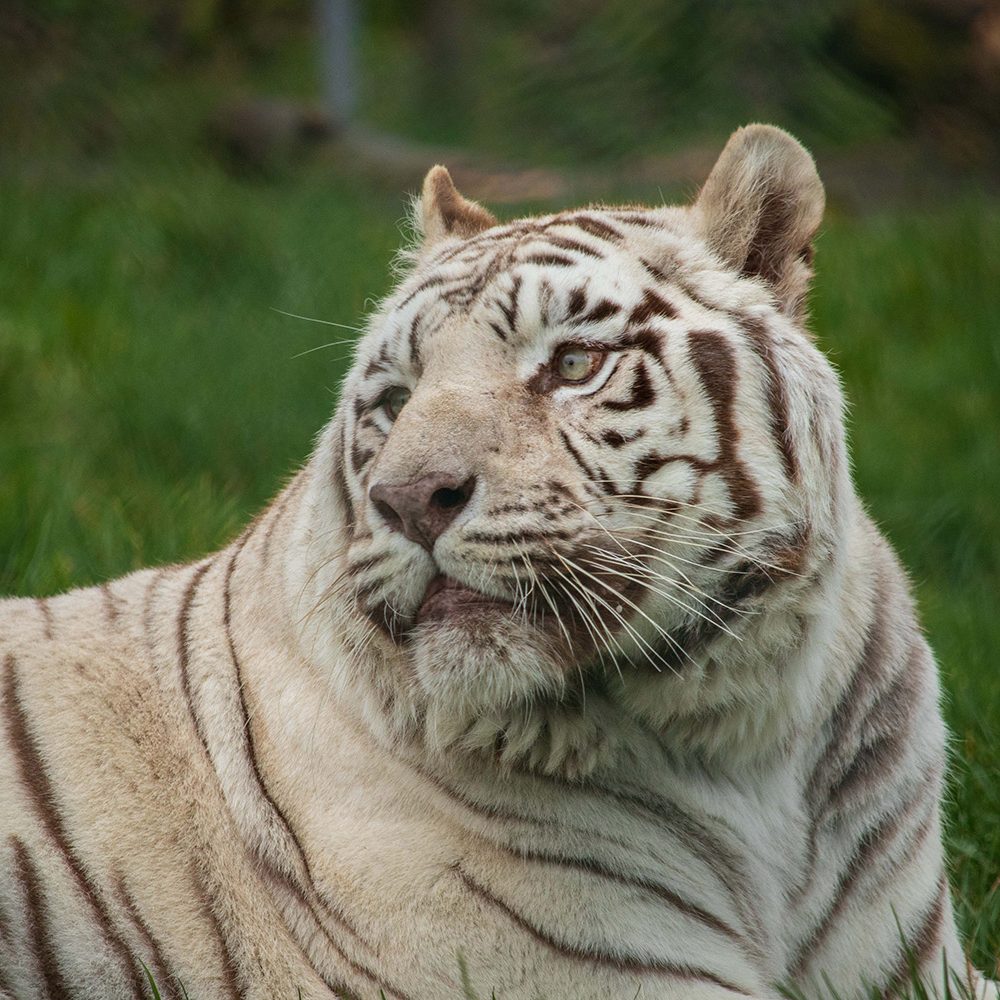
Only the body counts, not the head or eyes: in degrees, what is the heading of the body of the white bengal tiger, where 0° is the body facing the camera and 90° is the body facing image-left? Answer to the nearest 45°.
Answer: approximately 315°

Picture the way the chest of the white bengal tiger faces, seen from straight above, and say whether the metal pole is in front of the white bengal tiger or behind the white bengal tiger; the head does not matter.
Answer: behind
